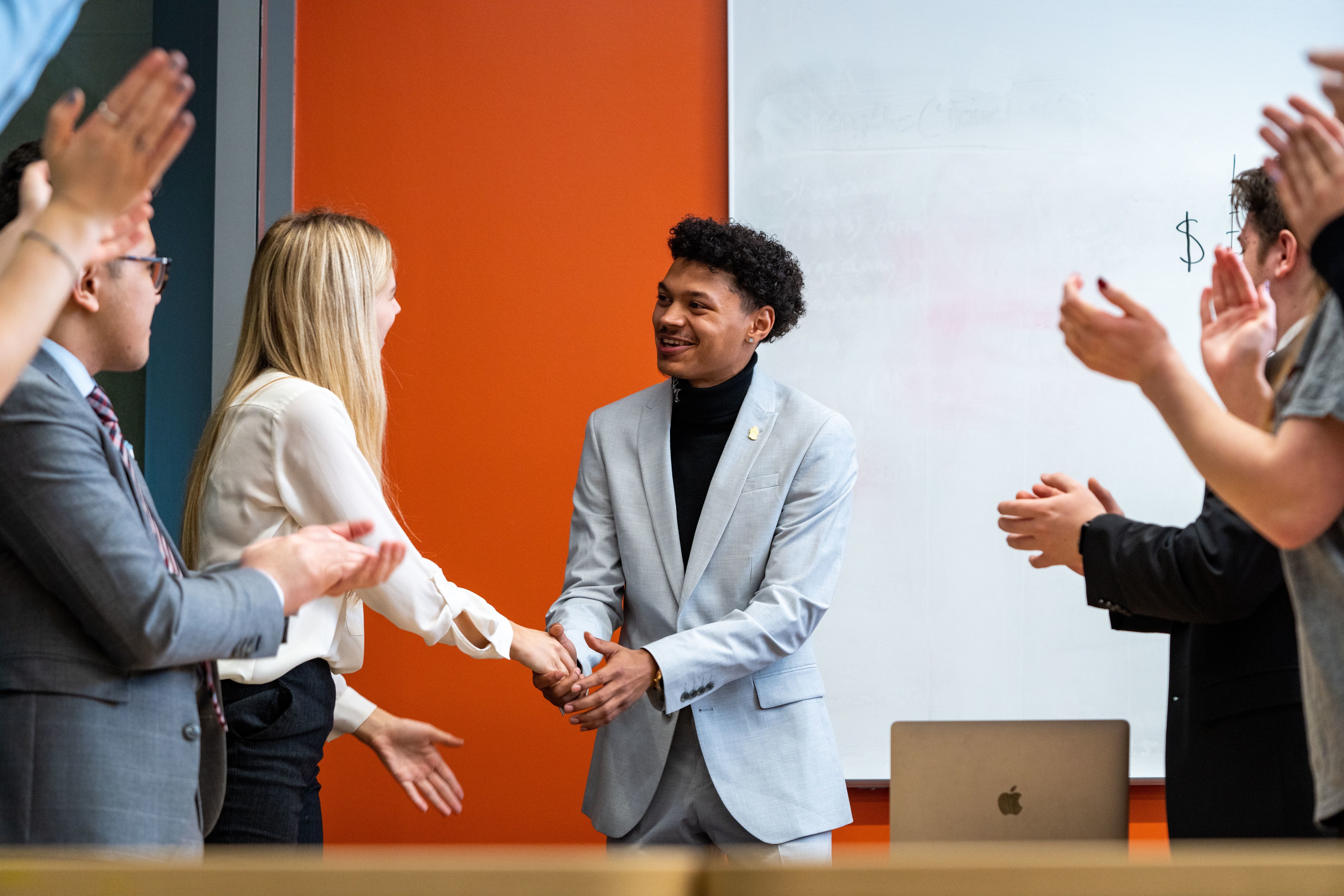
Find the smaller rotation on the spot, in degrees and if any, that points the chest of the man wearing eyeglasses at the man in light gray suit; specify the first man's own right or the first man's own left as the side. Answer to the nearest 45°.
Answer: approximately 45° to the first man's own left

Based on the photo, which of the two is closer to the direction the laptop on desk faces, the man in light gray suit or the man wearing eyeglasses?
the man in light gray suit

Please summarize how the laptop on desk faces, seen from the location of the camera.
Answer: facing away from the viewer

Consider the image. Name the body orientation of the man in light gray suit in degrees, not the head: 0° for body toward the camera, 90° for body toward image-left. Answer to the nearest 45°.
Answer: approximately 45°

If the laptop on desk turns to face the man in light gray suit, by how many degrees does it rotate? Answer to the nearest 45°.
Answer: approximately 45° to its left

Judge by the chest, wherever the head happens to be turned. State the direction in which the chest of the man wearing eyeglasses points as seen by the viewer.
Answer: to the viewer's right

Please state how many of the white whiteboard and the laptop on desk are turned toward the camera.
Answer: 1

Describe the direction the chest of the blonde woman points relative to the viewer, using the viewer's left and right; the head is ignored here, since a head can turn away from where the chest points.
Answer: facing to the right of the viewer

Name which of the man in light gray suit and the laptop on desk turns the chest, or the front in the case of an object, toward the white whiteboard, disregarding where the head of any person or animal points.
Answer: the laptop on desk

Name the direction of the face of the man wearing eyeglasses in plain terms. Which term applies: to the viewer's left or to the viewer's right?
to the viewer's right
